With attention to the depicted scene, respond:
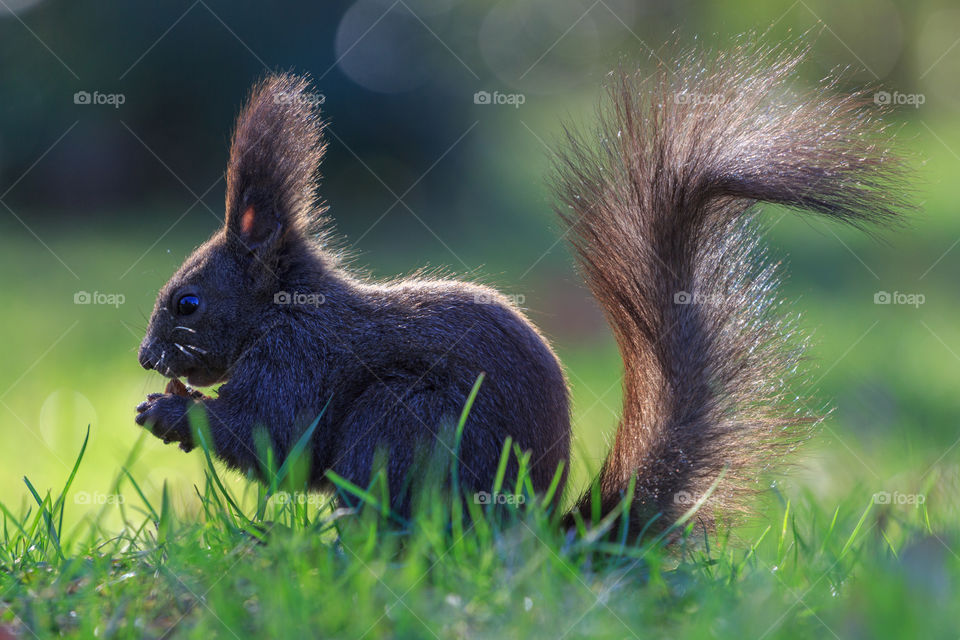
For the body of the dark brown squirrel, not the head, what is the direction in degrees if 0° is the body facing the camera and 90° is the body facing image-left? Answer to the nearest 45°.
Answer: approximately 90°
